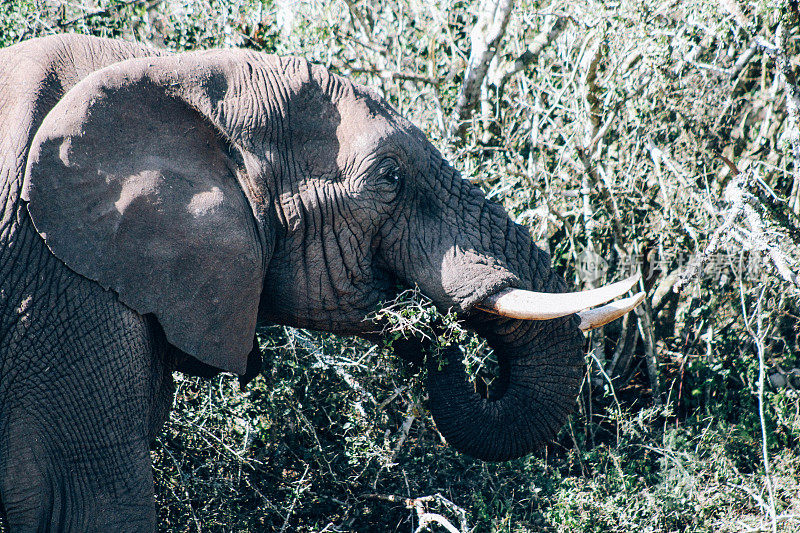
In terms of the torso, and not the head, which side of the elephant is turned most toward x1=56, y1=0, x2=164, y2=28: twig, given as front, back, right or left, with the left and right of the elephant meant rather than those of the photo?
left

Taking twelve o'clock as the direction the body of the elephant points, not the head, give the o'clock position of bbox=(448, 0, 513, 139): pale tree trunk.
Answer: The pale tree trunk is roughly at 10 o'clock from the elephant.

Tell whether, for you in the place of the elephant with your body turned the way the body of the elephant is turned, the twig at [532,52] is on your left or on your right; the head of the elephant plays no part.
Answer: on your left

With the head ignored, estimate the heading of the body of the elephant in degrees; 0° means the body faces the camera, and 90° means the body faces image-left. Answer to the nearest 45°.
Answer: approximately 270°

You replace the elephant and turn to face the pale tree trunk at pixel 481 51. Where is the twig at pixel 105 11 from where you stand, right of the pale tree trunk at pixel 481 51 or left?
left
